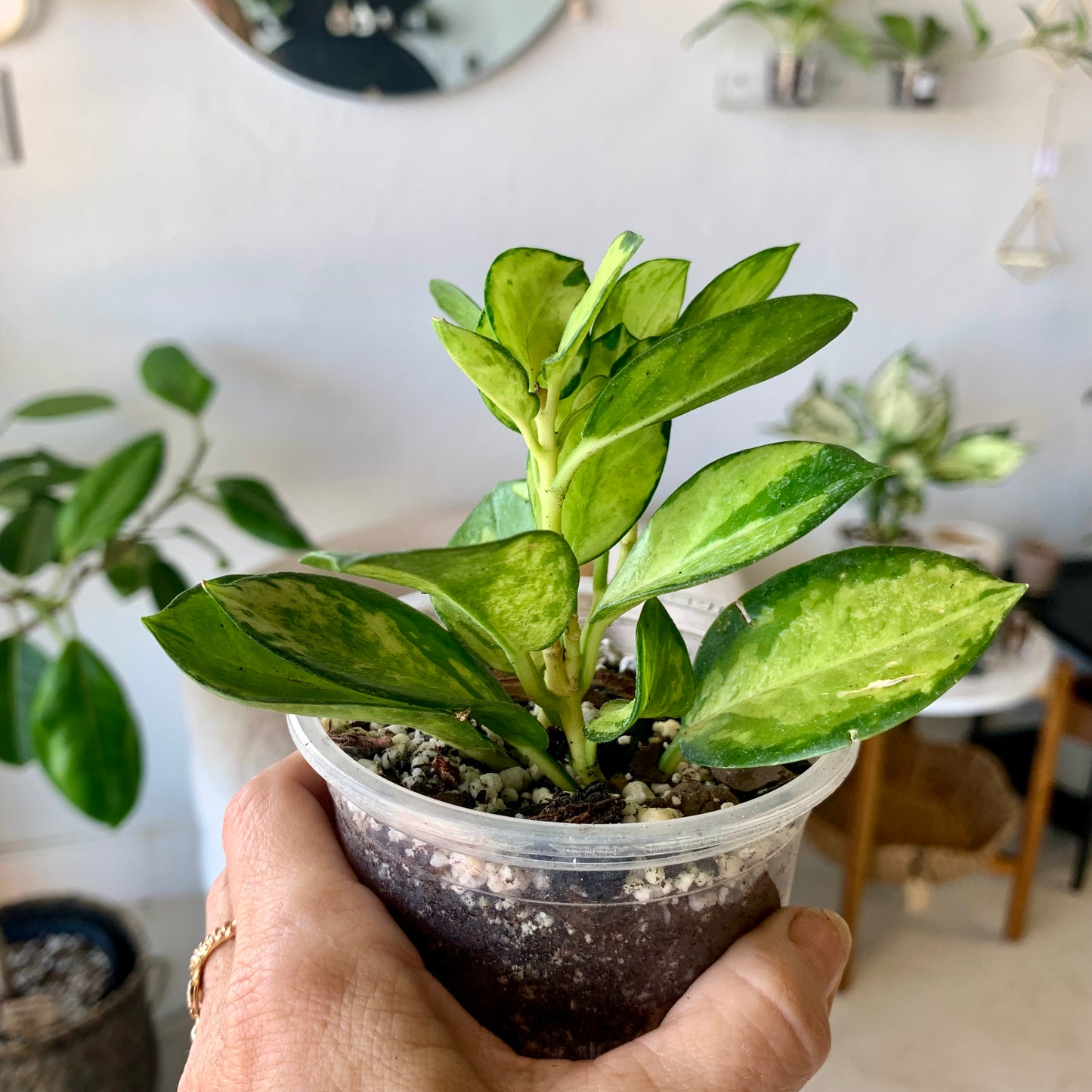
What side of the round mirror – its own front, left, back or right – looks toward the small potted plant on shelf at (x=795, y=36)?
left

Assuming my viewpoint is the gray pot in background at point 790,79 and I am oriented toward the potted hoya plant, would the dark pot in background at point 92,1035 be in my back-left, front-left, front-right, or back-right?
front-right

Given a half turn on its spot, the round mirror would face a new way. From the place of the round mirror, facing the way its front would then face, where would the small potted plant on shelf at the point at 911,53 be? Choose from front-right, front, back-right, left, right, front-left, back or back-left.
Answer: right

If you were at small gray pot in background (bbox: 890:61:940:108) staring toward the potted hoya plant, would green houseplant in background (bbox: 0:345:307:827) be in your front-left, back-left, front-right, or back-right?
front-right

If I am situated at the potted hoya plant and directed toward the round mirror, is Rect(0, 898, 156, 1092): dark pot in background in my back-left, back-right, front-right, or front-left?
front-left

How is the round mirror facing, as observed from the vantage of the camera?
facing the viewer

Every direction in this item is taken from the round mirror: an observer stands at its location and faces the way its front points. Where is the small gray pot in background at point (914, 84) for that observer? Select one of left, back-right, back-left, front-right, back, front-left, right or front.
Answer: left

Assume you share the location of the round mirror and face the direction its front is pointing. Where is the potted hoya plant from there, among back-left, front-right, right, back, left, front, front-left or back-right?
front
